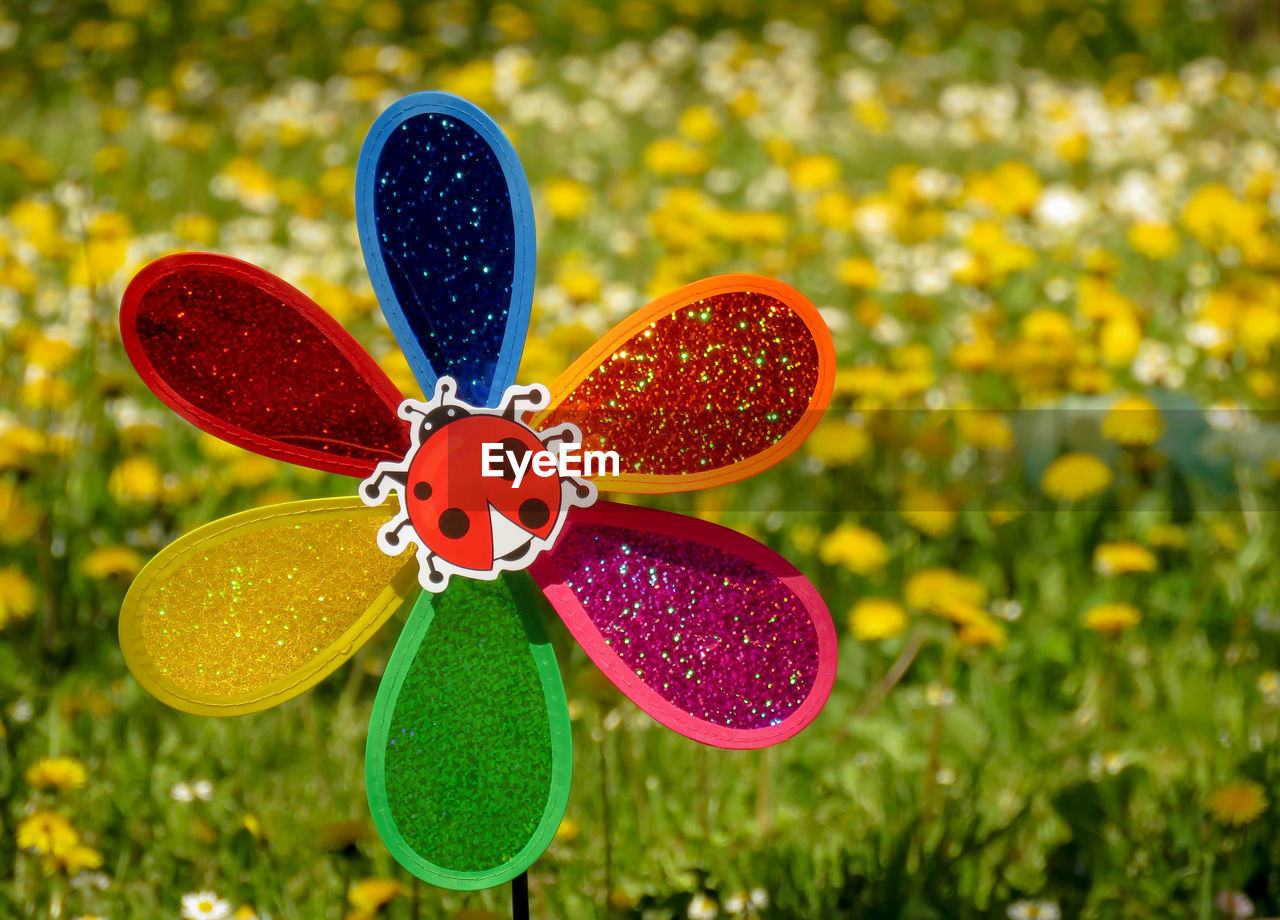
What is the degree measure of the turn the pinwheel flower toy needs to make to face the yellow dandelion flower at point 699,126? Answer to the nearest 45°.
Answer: approximately 180°

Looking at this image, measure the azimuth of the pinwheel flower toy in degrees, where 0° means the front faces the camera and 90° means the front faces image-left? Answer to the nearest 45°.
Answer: approximately 0°

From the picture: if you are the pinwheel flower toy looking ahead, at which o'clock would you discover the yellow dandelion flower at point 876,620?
The yellow dandelion flower is roughly at 7 o'clock from the pinwheel flower toy.

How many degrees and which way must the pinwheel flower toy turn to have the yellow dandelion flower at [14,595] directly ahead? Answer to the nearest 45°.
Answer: approximately 135° to its right

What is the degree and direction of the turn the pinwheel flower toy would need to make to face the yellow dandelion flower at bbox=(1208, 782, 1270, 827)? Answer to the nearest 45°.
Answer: approximately 135° to its left

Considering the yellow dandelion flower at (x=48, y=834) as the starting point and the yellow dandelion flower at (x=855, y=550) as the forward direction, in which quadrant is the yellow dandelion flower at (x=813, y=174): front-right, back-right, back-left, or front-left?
front-left

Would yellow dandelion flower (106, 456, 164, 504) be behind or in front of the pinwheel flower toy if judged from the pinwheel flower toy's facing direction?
behind

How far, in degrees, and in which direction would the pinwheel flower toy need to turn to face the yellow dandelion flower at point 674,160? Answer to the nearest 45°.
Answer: approximately 180°

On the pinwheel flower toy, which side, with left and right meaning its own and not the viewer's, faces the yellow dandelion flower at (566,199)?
back
